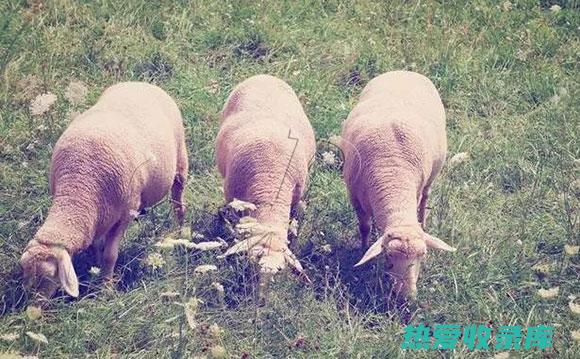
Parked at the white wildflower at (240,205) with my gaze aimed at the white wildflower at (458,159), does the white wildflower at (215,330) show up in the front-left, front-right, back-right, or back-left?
back-right

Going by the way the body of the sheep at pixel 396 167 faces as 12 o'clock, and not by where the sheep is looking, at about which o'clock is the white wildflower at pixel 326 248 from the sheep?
The white wildflower is roughly at 1 o'clock from the sheep.

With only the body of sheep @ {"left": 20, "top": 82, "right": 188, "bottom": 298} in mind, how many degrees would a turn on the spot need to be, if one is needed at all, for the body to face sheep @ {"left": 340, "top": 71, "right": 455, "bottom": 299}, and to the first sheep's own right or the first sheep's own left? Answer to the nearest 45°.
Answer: approximately 135° to the first sheep's own left

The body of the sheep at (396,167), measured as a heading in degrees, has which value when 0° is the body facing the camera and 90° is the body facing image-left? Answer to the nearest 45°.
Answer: approximately 0°

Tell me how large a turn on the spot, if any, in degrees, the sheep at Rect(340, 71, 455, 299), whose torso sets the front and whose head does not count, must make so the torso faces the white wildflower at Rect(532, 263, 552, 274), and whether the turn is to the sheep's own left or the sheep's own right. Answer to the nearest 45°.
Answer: approximately 45° to the sheep's own left

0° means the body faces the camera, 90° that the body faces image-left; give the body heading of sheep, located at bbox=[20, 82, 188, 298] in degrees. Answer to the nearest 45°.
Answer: approximately 45°

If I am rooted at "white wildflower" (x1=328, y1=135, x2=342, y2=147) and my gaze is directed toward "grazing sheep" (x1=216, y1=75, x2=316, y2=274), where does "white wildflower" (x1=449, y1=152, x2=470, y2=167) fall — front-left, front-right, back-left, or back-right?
back-left

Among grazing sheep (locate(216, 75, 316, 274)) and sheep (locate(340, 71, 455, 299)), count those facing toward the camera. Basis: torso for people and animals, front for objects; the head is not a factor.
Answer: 2

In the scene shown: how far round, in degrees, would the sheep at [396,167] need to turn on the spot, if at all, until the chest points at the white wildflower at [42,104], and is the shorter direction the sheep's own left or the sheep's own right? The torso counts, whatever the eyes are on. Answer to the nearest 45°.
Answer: approximately 90° to the sheep's own right

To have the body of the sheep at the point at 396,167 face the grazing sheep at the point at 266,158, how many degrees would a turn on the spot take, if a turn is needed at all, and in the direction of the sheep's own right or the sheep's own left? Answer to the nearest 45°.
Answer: approximately 90° to the sheep's own right
